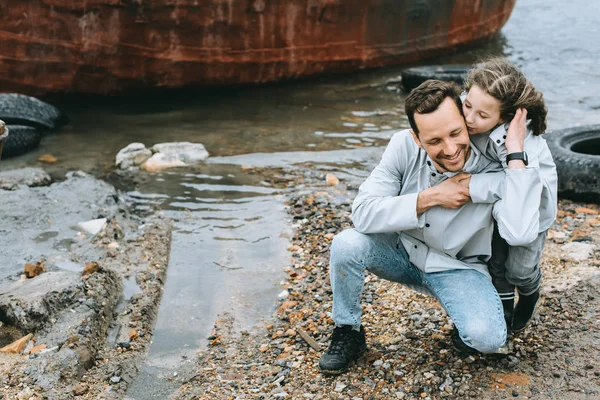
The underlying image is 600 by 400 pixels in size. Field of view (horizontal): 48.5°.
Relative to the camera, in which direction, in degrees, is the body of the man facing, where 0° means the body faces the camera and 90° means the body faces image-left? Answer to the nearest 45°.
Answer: approximately 0°

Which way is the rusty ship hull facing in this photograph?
to the viewer's right

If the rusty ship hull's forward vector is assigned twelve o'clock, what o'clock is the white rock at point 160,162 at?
The white rock is roughly at 3 o'clock from the rusty ship hull.

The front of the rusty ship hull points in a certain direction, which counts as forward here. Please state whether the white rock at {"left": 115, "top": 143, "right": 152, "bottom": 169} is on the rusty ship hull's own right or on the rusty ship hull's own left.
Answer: on the rusty ship hull's own right

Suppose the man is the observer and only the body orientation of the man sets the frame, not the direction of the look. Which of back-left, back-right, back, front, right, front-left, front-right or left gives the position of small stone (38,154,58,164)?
back-right

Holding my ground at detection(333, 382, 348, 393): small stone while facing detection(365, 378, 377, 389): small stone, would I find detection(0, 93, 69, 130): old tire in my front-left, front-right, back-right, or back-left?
back-left

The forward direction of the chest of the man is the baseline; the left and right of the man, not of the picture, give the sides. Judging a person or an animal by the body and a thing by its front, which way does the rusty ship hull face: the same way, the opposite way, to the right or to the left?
to the left

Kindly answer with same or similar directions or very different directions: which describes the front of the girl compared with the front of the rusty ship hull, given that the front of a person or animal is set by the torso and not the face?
very different directions

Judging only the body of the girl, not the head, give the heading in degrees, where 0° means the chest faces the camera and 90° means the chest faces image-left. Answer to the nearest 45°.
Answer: approximately 45°
